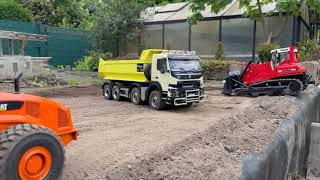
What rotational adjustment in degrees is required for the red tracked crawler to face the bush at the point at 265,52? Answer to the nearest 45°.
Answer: approximately 90° to its right

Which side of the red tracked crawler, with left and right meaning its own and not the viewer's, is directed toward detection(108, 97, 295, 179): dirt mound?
left

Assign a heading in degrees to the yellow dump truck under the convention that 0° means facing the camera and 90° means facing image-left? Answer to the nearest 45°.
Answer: approximately 315°

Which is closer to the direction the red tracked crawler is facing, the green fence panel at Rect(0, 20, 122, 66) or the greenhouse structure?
the green fence panel

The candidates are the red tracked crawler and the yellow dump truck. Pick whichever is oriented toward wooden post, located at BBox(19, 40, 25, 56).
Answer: the red tracked crawler

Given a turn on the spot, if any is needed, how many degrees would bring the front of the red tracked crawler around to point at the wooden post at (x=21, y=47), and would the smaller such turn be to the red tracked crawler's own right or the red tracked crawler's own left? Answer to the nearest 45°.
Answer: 0° — it already faces it

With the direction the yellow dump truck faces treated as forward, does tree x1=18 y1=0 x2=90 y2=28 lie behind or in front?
behind

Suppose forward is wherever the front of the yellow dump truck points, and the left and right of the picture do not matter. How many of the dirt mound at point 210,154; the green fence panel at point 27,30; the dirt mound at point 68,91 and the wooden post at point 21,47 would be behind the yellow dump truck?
3

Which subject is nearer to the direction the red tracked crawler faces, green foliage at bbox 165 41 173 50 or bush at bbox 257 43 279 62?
the green foliage

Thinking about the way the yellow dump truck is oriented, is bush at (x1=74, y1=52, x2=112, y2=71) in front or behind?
behind

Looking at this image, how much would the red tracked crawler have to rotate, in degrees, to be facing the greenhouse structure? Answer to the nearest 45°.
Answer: approximately 90° to its right

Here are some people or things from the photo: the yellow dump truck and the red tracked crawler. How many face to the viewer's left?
1

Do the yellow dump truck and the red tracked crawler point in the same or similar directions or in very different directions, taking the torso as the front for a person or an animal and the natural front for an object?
very different directions

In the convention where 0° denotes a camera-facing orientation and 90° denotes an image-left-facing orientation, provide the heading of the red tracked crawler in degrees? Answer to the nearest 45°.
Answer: approximately 90°

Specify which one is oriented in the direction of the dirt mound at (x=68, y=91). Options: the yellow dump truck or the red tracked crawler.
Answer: the red tracked crawler
